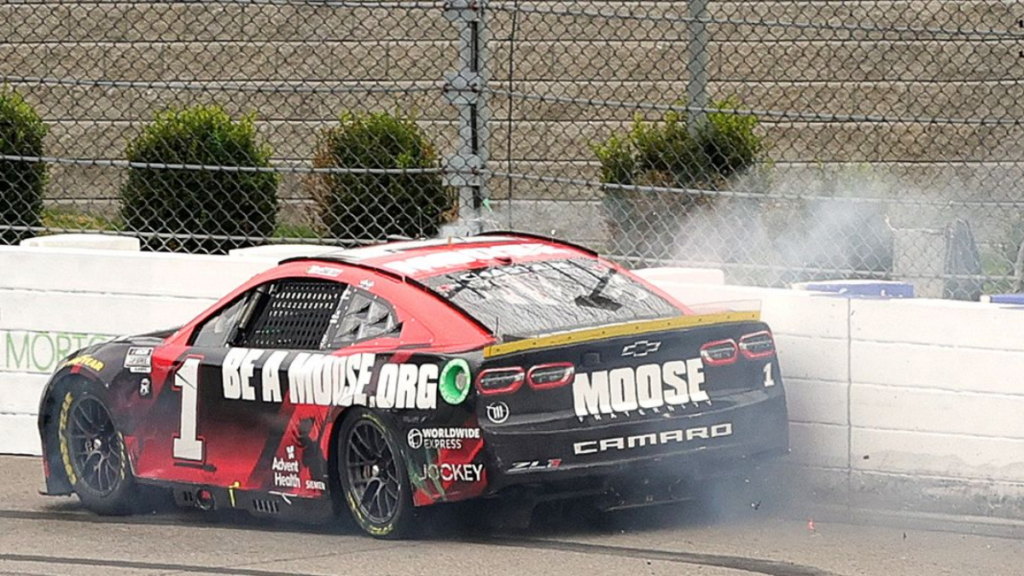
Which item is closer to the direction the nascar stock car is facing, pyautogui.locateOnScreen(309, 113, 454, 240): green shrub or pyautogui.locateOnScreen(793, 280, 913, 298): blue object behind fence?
the green shrub

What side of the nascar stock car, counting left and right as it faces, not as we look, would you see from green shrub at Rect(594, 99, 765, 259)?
right

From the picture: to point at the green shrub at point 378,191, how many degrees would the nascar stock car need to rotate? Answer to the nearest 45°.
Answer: approximately 45° to its right

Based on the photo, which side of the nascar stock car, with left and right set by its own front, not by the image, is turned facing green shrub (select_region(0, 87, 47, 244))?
front

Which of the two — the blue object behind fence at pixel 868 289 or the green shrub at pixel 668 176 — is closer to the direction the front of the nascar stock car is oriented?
the green shrub

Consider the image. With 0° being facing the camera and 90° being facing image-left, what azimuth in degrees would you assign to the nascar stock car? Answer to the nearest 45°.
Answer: approximately 135°
